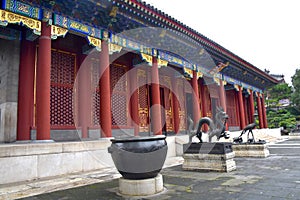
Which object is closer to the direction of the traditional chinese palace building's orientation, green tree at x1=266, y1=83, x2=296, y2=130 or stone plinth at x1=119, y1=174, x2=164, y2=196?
the stone plinth

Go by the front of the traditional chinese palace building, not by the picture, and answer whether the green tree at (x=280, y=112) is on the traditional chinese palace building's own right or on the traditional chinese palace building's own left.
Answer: on the traditional chinese palace building's own left

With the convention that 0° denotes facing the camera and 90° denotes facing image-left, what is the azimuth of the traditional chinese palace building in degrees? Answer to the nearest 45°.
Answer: approximately 315°

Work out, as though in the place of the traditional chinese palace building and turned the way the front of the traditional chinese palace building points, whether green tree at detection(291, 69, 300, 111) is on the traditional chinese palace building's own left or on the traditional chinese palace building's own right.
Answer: on the traditional chinese palace building's own left
